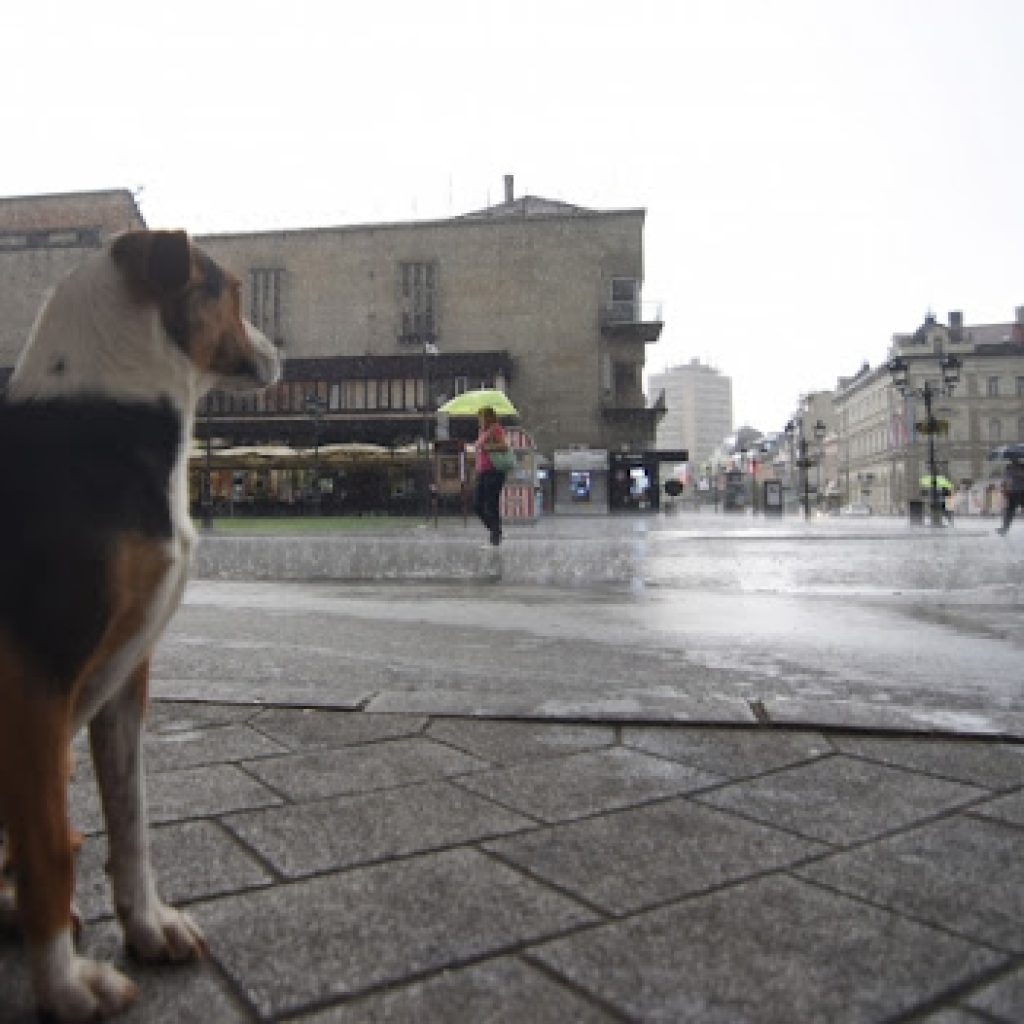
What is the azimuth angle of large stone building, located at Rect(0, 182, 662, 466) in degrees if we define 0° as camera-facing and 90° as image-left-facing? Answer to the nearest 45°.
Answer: approximately 0°

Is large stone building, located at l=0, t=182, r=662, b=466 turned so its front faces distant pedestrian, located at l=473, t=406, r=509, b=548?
yes

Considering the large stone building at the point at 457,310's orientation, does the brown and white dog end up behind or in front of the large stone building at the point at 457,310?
in front
